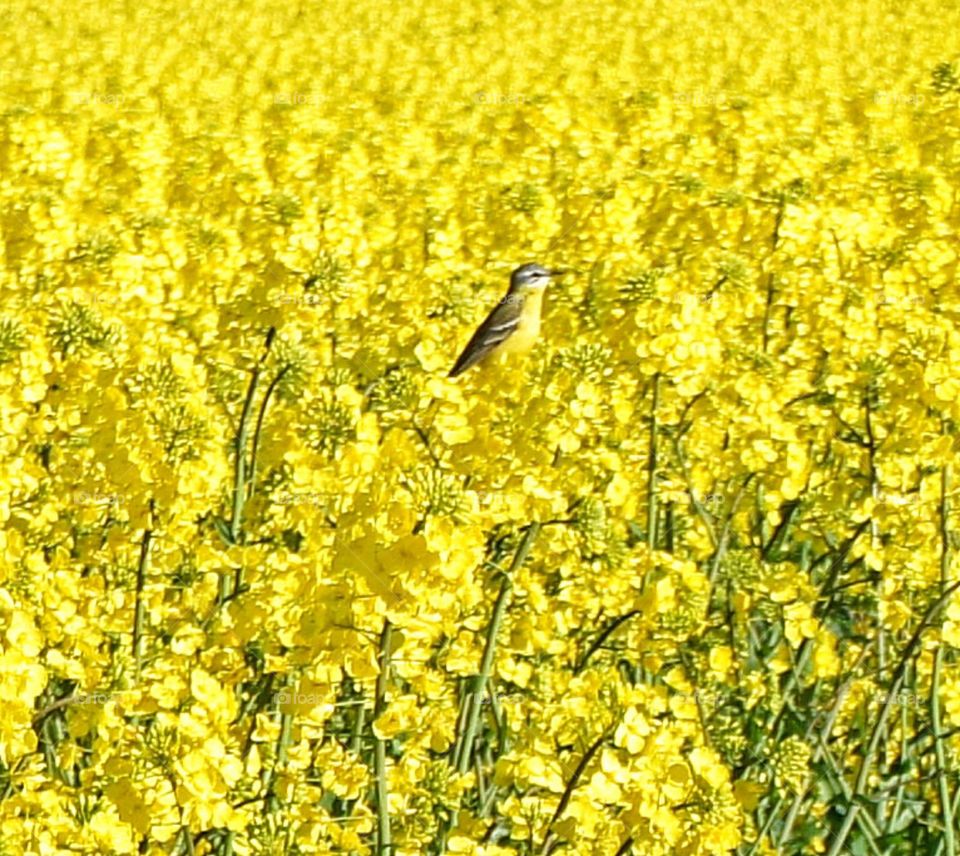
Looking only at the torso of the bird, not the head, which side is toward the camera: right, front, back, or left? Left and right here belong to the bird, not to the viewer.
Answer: right
